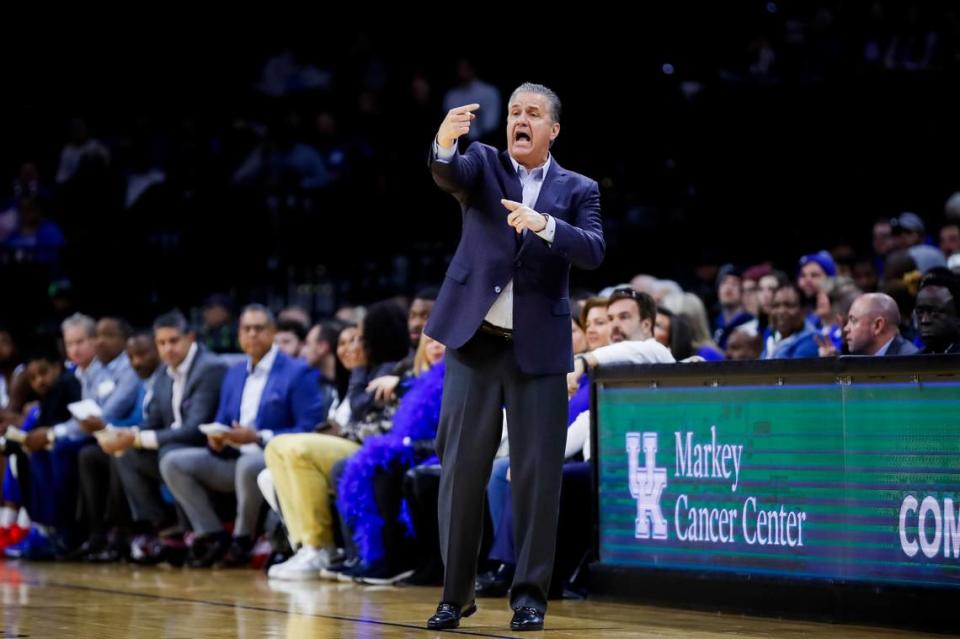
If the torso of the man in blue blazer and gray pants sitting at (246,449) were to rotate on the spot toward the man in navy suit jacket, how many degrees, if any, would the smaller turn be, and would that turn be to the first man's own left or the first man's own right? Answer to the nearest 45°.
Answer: approximately 45° to the first man's own left

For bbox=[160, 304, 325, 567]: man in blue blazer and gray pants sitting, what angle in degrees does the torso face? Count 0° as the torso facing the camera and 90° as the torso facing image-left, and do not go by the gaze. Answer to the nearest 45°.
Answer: approximately 45°

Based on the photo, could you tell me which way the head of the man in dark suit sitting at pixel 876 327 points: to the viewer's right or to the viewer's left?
to the viewer's left

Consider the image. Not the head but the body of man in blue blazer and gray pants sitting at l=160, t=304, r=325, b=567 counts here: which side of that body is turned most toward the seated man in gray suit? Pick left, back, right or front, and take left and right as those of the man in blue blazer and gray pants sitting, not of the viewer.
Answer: right

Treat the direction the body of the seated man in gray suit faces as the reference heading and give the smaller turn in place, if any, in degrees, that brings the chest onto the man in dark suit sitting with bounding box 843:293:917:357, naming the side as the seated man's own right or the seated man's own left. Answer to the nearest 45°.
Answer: approximately 90° to the seated man's own left

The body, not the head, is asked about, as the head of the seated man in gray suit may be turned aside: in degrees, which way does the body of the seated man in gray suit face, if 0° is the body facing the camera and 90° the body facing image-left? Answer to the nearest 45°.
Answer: approximately 45°
